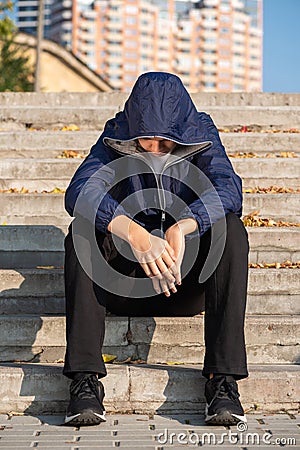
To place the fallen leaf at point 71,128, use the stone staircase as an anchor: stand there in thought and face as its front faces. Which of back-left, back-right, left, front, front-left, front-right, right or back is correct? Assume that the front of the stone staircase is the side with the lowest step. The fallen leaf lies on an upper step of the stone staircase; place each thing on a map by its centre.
back

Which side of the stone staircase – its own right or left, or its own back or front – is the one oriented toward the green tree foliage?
back

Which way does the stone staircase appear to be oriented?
toward the camera

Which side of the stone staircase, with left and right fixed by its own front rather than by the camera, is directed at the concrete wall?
back
